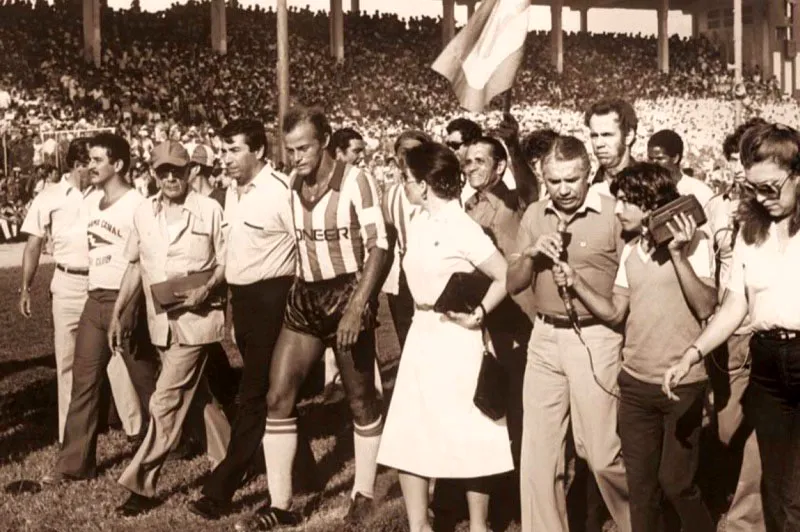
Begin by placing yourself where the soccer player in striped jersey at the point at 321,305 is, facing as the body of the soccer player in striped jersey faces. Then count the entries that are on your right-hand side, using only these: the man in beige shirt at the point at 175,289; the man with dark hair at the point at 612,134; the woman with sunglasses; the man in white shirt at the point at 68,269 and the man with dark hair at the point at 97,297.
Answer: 3

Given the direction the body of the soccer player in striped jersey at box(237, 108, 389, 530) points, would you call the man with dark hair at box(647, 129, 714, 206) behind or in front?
behind

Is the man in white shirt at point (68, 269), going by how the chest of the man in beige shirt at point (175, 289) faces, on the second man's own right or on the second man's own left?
on the second man's own right

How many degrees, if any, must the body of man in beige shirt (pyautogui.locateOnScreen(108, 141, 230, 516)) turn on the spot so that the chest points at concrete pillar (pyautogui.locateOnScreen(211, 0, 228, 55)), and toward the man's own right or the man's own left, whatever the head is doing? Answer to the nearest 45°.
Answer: approximately 135° to the man's own right

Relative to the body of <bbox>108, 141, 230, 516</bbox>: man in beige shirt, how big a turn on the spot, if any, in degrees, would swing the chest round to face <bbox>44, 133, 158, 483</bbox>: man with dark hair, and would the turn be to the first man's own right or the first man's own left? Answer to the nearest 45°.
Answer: approximately 90° to the first man's own right

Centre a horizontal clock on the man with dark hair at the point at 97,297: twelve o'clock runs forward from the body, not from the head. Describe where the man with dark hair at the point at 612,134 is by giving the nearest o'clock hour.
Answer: the man with dark hair at the point at 612,134 is roughly at 9 o'clock from the man with dark hair at the point at 97,297.

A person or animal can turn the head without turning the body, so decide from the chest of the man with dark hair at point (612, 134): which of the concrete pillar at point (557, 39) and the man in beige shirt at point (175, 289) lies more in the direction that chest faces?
the man in beige shirt

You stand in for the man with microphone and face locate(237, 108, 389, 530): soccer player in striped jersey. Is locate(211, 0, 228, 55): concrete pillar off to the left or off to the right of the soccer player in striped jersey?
right

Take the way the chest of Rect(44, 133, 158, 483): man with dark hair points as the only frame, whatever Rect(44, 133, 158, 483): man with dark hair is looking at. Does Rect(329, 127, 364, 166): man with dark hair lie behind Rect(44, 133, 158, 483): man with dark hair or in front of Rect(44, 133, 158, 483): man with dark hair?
behind

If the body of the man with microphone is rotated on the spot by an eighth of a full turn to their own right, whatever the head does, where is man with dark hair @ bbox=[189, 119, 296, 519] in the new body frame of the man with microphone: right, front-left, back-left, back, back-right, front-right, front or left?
right

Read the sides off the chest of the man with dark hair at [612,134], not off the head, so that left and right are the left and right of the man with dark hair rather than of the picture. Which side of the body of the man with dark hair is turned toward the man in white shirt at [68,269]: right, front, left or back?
right

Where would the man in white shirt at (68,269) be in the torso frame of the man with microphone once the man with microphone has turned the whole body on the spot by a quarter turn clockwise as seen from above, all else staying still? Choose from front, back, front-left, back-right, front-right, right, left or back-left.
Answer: front-right

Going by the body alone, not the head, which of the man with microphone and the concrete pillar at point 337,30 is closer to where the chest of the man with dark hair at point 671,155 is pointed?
the man with microphone
